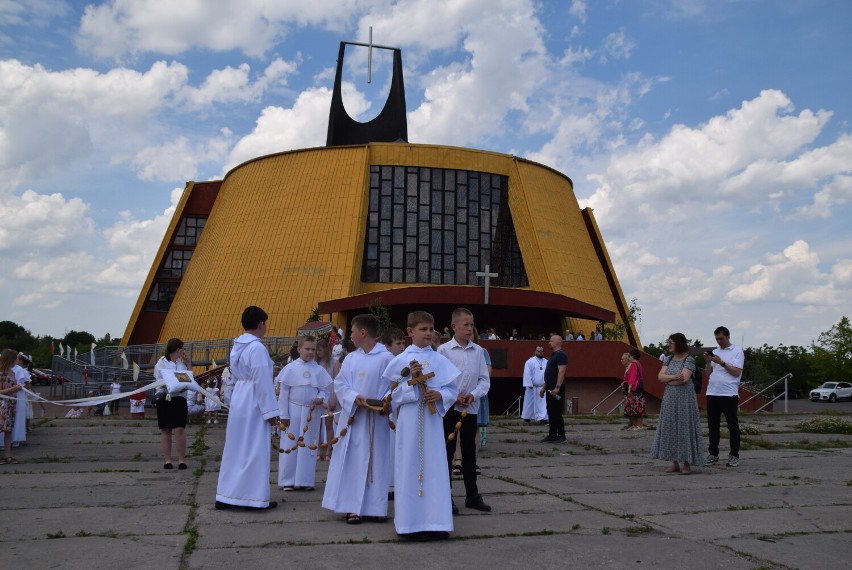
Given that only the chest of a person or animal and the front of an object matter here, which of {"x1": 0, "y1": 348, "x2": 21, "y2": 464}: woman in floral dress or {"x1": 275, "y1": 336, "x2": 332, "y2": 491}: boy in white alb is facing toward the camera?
the boy in white alb

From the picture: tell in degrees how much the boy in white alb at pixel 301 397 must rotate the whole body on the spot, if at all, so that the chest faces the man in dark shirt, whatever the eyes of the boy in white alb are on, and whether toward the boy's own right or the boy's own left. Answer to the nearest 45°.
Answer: approximately 135° to the boy's own left

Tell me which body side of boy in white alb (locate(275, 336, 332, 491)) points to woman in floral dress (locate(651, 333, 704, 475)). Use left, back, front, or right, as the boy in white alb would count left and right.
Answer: left

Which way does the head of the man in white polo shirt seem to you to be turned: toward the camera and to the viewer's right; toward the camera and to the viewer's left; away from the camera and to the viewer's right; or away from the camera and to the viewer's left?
toward the camera and to the viewer's left

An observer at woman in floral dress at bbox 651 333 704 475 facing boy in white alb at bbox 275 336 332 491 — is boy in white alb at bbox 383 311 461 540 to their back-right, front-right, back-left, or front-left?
front-left

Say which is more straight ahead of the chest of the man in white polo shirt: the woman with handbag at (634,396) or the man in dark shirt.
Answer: the man in dark shirt

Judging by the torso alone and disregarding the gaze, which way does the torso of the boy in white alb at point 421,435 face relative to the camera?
toward the camera

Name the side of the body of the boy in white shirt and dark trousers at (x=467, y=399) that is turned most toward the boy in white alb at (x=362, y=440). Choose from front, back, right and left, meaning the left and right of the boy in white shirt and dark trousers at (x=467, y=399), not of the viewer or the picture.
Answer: right
